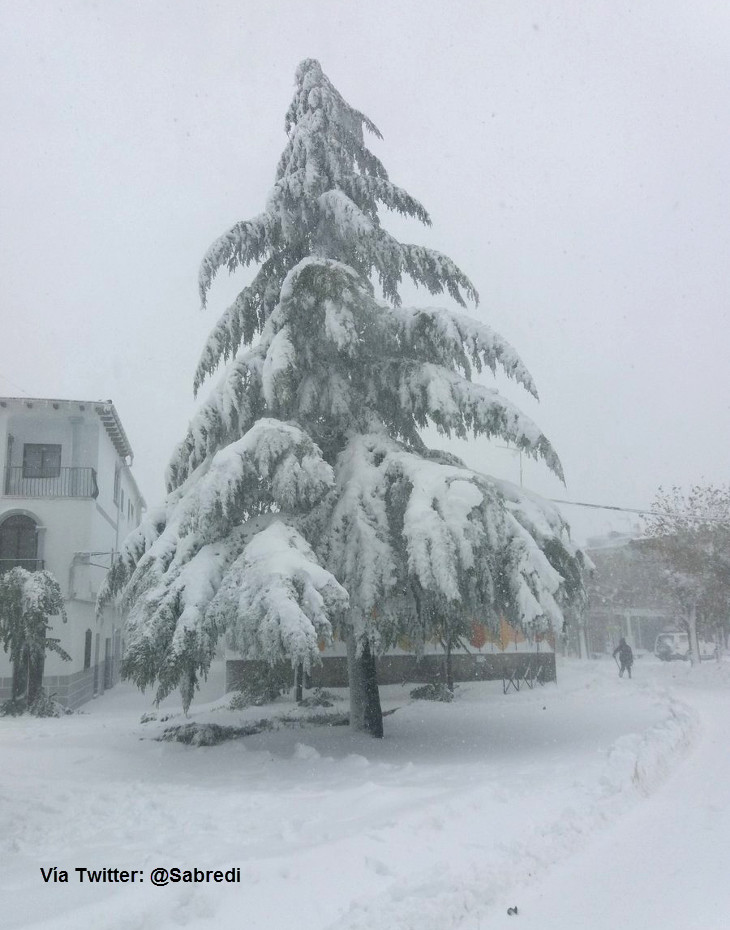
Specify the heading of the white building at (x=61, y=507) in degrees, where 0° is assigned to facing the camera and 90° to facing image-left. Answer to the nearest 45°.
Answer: approximately 0°

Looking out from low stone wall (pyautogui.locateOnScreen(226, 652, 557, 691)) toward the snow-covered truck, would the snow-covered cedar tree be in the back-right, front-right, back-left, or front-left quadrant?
back-right

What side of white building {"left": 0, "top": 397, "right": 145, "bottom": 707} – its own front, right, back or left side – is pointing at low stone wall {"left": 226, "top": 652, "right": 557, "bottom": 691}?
left

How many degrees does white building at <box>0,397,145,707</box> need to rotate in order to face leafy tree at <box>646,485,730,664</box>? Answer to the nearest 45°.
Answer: approximately 90° to its left

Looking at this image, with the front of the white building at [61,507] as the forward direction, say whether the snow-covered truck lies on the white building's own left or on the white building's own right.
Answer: on the white building's own left

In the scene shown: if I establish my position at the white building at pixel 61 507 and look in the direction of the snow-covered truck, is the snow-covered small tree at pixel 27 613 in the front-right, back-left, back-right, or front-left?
back-right

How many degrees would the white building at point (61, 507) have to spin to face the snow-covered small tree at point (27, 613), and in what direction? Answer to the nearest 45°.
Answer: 0° — it already faces it

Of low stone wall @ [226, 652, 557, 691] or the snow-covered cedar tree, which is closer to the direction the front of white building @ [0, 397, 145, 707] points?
the snow-covered cedar tree
